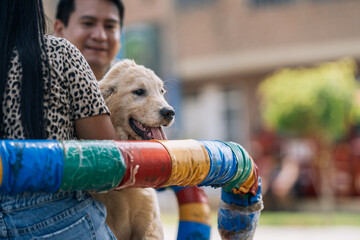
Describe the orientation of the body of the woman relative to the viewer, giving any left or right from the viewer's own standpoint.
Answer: facing away from the viewer

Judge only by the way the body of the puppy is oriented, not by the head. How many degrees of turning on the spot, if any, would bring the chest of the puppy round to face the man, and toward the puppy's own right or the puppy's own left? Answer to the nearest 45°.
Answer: approximately 135° to the puppy's own left

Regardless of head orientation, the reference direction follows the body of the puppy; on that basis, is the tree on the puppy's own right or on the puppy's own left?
on the puppy's own left

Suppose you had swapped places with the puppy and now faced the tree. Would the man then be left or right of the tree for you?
left

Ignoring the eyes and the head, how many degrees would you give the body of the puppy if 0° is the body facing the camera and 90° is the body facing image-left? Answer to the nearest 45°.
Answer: approximately 315°

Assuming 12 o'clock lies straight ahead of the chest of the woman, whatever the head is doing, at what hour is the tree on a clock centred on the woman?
The tree is roughly at 1 o'clock from the woman.
